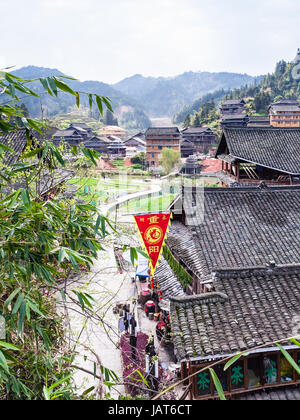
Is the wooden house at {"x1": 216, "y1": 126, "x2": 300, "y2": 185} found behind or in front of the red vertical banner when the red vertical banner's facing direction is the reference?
behind

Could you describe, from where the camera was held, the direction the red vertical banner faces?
facing the viewer
